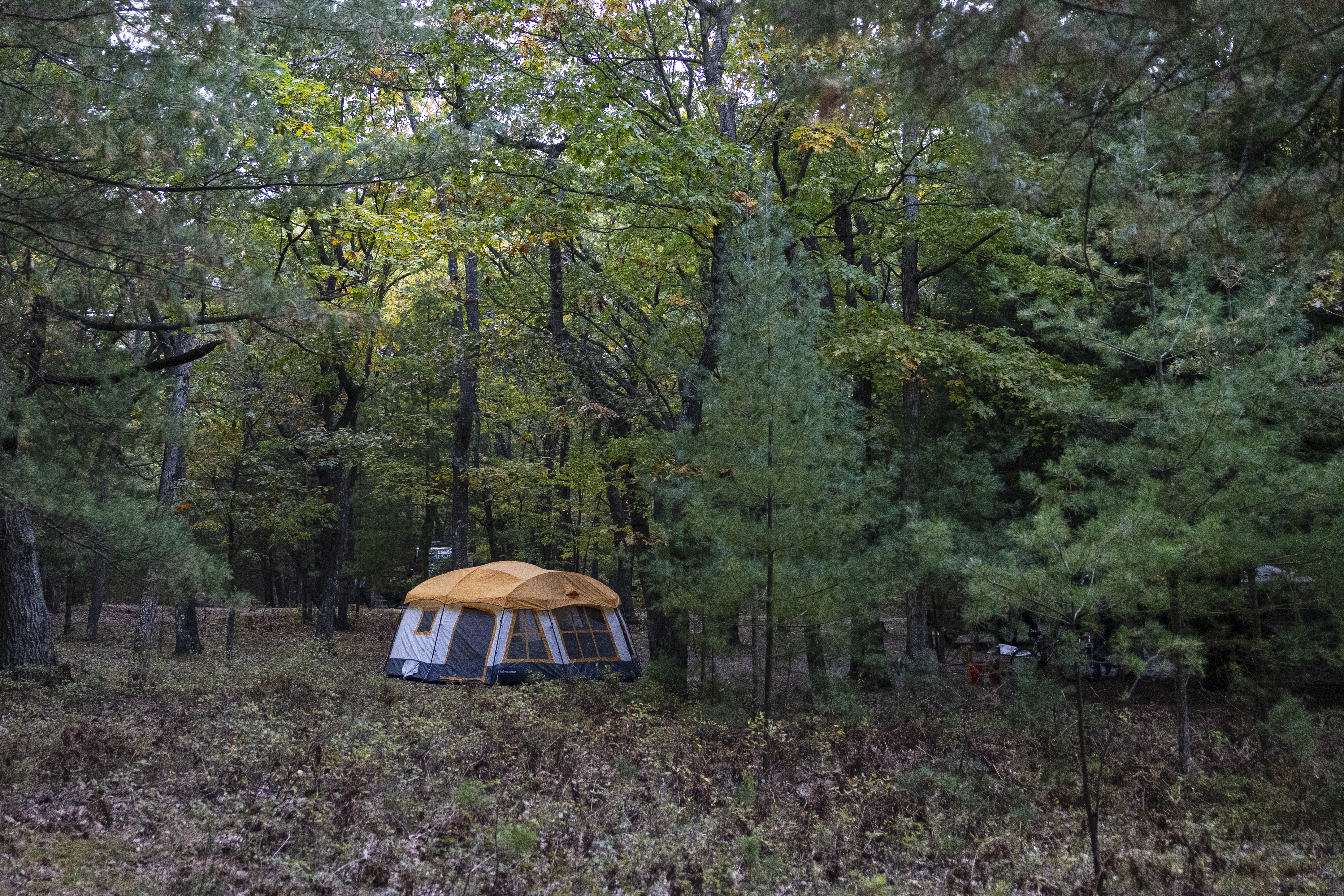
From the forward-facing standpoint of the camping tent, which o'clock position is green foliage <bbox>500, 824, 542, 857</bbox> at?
The green foliage is roughly at 12 o'clock from the camping tent.

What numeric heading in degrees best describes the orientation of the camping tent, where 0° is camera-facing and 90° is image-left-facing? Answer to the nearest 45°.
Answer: approximately 0°

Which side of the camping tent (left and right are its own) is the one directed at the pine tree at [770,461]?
left

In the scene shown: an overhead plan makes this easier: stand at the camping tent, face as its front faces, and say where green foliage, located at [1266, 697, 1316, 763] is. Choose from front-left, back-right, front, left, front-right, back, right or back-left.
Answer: front-left

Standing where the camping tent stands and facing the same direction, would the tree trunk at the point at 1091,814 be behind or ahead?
ahead

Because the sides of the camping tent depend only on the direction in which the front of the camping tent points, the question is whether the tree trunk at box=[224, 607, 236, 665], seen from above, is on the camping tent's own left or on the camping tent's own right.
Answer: on the camping tent's own right

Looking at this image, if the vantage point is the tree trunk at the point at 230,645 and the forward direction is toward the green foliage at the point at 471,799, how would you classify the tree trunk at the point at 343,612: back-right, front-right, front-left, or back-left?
back-left

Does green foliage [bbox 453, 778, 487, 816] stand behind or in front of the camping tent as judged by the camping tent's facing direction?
in front

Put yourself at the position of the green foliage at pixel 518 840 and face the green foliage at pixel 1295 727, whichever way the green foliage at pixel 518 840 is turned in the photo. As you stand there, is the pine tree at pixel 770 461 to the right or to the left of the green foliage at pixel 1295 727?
left
